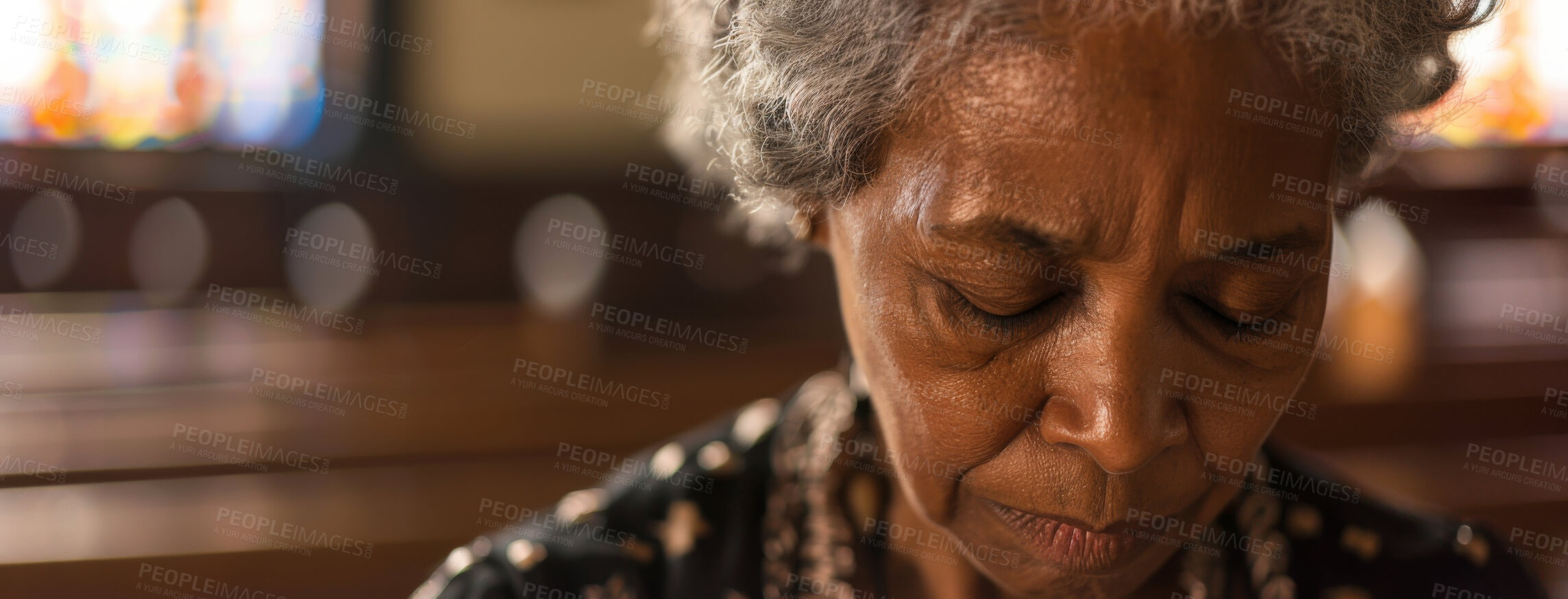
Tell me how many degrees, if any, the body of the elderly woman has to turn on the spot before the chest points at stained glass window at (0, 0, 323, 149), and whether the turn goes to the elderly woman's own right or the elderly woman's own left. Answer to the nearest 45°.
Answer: approximately 135° to the elderly woman's own right

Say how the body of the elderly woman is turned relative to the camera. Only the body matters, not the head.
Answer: toward the camera
